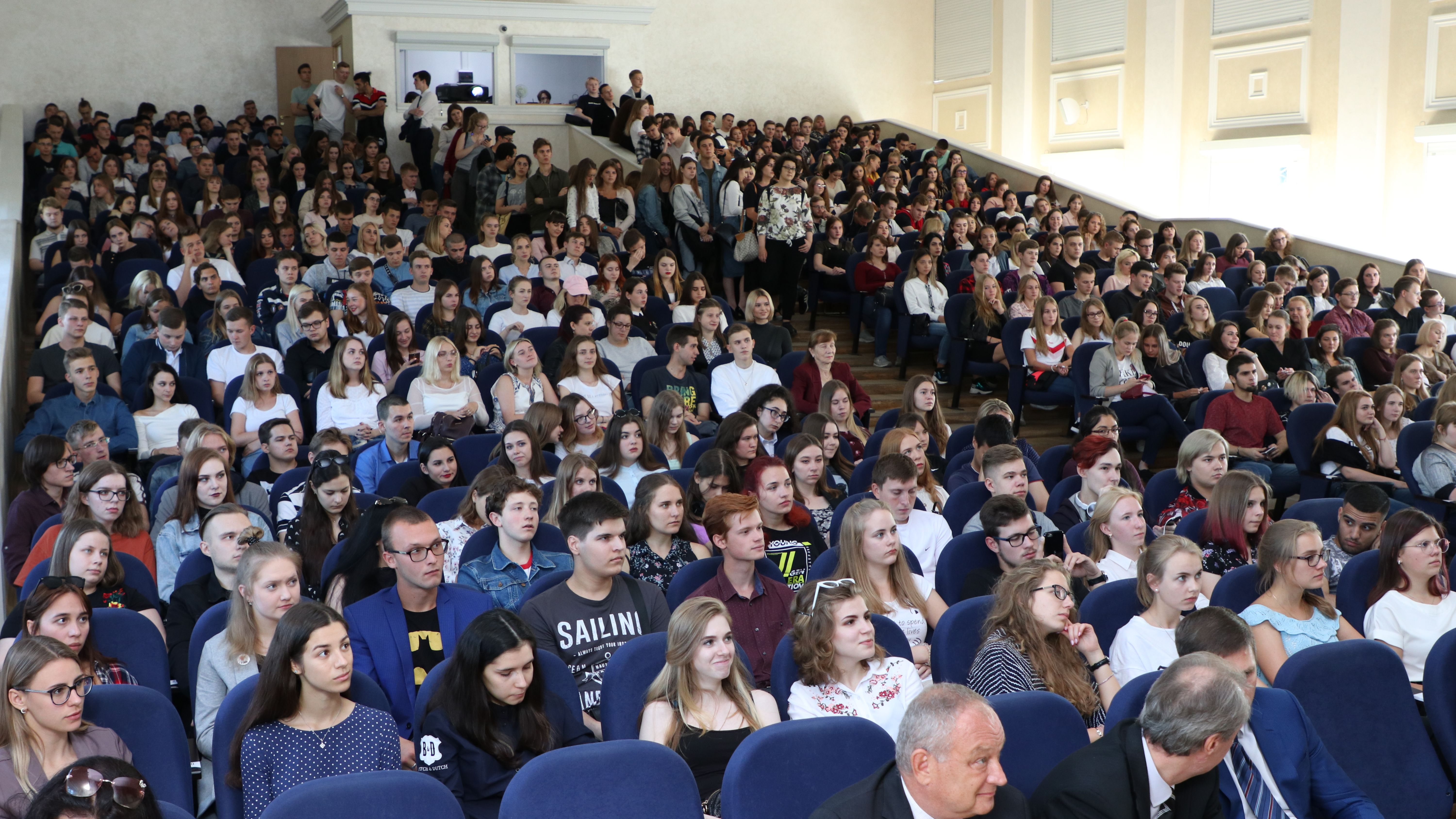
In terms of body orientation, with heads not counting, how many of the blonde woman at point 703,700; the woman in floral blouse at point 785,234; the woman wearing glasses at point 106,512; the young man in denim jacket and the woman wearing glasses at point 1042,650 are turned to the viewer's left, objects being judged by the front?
0

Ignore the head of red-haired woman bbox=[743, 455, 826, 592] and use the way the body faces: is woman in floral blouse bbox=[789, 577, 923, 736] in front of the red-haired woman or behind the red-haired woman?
in front

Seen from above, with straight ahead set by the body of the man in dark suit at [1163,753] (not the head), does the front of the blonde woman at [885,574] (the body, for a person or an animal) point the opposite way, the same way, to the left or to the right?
the same way

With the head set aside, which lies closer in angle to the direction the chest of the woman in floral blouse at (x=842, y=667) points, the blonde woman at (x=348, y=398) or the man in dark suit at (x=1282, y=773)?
the man in dark suit

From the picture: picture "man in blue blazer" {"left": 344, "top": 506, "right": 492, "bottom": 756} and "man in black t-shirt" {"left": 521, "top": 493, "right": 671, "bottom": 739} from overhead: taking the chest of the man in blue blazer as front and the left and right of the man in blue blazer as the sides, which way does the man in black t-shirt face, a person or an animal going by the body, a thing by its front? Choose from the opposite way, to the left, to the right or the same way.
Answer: the same way

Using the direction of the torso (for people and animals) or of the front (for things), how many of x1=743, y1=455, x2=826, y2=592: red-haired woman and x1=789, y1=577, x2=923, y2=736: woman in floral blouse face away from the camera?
0

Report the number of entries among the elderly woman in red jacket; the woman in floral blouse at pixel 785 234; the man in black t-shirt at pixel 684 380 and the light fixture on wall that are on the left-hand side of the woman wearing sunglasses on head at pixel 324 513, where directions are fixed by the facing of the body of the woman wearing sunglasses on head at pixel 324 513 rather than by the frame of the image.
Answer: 4

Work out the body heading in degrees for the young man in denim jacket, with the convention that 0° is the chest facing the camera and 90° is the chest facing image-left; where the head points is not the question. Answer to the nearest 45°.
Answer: approximately 315°

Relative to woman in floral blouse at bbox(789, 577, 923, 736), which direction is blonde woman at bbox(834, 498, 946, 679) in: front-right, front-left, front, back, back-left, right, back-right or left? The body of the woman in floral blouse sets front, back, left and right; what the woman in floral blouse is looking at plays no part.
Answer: back-left

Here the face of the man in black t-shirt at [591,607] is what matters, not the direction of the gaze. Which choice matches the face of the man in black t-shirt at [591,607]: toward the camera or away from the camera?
toward the camera

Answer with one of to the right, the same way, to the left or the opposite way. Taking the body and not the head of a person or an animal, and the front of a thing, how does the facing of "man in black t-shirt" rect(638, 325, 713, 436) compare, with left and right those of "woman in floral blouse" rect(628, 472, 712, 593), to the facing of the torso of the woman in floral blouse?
the same way

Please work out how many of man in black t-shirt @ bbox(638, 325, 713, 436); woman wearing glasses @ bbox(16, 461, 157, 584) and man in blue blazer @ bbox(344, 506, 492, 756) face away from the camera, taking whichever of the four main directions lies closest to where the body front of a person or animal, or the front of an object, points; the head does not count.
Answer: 0

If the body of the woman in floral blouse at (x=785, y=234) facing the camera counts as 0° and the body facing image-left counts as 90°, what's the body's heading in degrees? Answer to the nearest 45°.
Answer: approximately 0°

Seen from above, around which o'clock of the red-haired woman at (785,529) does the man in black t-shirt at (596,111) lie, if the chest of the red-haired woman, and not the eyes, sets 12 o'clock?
The man in black t-shirt is roughly at 7 o'clock from the red-haired woman.

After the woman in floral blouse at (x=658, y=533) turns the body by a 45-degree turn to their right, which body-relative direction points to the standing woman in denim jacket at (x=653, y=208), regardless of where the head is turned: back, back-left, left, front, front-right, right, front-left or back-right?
back

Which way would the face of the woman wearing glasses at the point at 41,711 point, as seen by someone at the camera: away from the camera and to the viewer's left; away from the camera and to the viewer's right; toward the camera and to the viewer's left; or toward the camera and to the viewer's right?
toward the camera and to the viewer's right

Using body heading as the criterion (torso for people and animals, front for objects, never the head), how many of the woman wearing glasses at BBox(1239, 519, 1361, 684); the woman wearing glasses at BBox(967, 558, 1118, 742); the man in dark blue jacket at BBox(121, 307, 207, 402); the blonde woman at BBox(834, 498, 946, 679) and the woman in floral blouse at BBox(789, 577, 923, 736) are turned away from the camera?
0

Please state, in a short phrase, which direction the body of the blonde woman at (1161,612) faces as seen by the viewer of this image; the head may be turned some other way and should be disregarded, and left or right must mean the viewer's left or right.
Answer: facing the viewer and to the right of the viewer

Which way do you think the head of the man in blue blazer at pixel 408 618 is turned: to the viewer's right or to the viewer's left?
to the viewer's right
